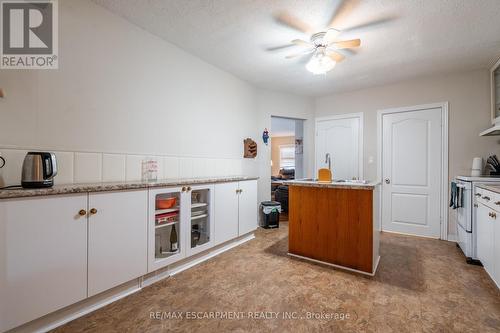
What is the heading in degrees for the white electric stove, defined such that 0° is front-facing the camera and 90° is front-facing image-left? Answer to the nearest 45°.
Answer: approximately 90°

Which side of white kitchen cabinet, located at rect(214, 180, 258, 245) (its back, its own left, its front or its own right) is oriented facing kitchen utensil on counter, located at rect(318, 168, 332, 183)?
front

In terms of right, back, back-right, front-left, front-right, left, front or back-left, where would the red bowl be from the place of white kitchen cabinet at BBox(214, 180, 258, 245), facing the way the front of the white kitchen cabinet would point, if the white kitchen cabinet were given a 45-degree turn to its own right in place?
front-right

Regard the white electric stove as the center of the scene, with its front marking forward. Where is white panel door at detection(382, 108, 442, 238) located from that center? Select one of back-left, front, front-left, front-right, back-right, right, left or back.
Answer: front-right

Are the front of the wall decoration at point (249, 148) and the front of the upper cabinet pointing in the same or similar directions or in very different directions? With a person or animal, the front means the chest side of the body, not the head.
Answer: very different directions

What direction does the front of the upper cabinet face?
to the viewer's left

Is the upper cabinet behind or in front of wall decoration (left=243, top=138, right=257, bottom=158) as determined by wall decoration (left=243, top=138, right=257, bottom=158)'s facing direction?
in front

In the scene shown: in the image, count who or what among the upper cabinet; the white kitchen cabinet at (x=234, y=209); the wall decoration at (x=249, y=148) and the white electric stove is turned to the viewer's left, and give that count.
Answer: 2

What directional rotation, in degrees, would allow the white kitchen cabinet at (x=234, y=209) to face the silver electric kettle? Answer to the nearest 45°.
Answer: approximately 90° to its right

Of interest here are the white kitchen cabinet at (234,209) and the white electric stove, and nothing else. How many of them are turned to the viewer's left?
1

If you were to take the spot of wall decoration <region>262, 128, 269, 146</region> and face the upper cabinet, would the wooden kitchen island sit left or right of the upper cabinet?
right

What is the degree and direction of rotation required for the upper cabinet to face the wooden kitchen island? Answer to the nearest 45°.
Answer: approximately 45° to its left

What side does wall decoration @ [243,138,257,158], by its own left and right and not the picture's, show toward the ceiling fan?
front

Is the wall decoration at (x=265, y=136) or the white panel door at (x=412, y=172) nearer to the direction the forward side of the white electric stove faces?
the wall decoration

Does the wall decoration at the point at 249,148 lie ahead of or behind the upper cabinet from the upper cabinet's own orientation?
ahead
